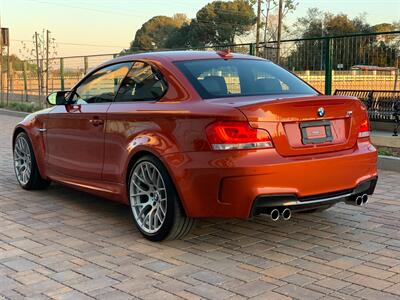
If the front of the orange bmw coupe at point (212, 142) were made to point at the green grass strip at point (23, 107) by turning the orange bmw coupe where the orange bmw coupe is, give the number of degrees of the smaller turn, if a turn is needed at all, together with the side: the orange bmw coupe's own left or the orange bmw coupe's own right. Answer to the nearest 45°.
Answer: approximately 45° to the orange bmw coupe's own right

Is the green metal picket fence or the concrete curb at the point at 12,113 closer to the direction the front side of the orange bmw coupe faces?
the concrete curb

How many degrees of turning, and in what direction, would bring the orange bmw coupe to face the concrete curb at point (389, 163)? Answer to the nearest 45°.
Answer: approximately 90° to its right

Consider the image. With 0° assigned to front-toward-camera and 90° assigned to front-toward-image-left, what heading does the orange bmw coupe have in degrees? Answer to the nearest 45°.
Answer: approximately 135°

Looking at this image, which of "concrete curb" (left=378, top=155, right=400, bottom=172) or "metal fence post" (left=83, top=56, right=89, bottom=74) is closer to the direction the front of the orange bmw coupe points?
the metal fence post

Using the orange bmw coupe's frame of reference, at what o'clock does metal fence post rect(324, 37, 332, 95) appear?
The metal fence post is roughly at 2 o'clock from the orange bmw coupe.
